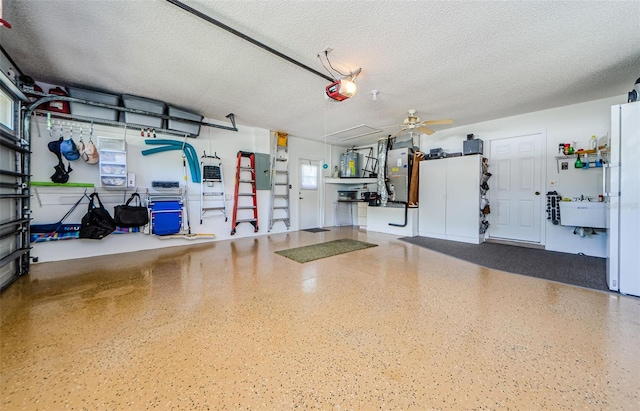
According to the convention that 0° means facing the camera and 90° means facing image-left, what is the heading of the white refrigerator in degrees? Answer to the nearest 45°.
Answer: approximately 90°

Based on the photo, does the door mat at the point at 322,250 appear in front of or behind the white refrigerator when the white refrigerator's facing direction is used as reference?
in front

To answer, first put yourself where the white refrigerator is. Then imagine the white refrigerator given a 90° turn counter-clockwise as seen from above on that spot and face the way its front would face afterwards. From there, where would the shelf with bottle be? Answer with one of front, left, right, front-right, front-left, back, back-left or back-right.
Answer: back

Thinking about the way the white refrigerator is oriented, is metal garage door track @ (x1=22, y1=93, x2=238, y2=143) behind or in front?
in front

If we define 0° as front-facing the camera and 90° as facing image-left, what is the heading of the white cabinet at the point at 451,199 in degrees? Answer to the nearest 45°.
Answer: approximately 45°

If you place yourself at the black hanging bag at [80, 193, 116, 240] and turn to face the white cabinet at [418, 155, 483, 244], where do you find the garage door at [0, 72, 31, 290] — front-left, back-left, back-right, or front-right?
back-right

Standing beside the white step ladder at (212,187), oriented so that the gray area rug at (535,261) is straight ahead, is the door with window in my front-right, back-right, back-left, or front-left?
front-left

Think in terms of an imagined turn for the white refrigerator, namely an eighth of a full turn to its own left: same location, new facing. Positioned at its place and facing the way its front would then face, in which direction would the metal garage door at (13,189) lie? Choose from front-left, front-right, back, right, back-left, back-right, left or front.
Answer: front

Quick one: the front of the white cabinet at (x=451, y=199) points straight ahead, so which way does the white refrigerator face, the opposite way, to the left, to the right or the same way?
to the right
